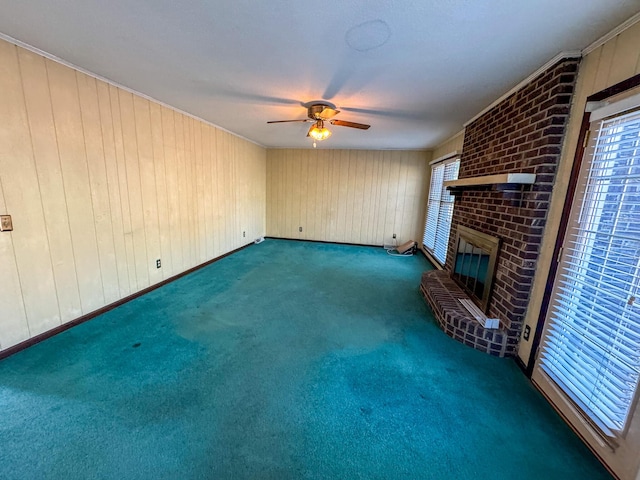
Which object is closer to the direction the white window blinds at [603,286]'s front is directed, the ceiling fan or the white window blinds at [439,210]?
the ceiling fan

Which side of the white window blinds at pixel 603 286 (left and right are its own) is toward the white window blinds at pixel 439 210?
right

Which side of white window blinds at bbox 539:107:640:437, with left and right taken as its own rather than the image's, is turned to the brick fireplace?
right

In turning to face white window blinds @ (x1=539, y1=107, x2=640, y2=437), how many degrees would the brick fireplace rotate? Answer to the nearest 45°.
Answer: approximately 90° to its left

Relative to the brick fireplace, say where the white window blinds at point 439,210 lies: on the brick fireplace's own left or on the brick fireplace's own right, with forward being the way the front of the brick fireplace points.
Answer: on the brick fireplace's own right

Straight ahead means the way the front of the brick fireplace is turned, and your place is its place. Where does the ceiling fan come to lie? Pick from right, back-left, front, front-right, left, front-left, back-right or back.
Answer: front-right

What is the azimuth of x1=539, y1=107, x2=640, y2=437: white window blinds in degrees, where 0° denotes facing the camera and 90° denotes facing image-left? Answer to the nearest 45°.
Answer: approximately 45°

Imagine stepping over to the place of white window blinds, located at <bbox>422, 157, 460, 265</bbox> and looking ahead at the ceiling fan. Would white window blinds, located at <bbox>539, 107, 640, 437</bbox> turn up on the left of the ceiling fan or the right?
left

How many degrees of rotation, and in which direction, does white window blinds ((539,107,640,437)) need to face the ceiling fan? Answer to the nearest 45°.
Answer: approximately 45° to its right

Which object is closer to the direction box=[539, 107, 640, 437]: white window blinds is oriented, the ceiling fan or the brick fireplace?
the ceiling fan

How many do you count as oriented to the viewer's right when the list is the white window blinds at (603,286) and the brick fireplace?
0
